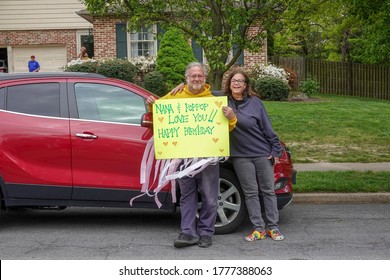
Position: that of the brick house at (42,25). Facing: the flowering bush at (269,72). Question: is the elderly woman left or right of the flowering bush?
right

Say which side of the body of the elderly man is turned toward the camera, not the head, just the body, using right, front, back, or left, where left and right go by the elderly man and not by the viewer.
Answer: front

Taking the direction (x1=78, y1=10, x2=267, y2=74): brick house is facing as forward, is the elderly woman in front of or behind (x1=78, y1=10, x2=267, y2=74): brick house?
in front

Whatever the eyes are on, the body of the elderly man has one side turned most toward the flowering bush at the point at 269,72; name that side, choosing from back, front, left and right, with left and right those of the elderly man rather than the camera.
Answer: back

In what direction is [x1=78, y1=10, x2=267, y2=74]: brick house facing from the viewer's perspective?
toward the camera

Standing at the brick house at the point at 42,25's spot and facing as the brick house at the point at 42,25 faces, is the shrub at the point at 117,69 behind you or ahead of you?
ahead

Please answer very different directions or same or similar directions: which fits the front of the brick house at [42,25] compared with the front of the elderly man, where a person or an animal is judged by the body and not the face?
same or similar directions

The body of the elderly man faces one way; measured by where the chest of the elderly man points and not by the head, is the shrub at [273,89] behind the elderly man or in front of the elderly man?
behind

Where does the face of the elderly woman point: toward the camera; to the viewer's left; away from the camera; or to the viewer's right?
toward the camera

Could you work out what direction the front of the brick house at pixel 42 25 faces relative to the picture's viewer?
facing the viewer

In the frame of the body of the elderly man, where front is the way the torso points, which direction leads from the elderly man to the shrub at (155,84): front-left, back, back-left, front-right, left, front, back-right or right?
back

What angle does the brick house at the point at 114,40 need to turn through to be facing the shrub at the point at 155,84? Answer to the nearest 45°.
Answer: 0° — it already faces it
